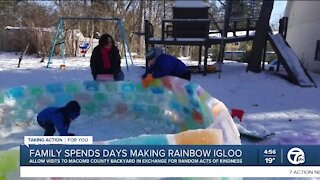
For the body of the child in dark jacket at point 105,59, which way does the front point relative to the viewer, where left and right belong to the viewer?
facing the viewer

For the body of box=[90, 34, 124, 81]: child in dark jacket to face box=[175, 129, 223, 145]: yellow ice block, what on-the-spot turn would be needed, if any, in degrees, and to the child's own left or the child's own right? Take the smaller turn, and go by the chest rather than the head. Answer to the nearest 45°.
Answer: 0° — they already face it

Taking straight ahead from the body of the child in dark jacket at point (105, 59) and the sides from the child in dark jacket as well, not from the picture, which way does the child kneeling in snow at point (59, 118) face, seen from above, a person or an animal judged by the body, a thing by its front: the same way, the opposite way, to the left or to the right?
to the left

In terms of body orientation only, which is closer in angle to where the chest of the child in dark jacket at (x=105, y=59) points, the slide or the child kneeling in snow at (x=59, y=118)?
the child kneeling in snow

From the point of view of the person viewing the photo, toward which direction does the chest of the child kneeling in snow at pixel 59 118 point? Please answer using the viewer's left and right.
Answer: facing to the right of the viewer

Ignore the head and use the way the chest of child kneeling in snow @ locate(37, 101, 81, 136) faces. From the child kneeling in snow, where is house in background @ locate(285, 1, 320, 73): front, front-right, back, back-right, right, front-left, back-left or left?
front-left

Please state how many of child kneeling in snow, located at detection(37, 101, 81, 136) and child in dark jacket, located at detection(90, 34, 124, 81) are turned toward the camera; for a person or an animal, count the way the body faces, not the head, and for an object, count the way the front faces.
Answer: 1

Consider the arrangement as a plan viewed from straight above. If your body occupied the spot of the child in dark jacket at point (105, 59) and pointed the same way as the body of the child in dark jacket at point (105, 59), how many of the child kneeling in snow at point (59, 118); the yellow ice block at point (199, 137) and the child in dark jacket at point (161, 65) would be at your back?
0

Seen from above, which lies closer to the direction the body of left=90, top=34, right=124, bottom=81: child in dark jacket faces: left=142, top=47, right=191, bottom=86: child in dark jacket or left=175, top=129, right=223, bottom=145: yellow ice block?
the yellow ice block

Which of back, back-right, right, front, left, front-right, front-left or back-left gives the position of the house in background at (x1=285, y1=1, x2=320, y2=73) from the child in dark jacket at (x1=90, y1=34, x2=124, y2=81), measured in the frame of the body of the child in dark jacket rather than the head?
back-left

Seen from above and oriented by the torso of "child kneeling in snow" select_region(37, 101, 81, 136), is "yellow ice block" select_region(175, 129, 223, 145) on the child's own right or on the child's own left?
on the child's own right

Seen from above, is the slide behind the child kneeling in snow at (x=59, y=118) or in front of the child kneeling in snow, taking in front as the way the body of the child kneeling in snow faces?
in front

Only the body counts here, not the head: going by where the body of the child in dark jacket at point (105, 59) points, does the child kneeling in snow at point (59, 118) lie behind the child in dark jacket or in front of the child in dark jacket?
in front

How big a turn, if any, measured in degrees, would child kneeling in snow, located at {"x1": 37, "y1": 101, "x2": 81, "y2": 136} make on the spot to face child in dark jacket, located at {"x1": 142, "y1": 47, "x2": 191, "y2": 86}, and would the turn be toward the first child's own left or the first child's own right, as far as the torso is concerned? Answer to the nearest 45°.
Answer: approximately 45° to the first child's own left

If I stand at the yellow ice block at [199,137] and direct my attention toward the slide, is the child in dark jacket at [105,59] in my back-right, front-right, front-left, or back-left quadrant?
front-left
